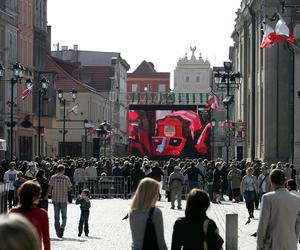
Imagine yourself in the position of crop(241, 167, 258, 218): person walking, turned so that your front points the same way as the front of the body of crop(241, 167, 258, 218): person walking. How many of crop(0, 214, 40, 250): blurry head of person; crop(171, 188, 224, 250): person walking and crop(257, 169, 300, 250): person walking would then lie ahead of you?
3

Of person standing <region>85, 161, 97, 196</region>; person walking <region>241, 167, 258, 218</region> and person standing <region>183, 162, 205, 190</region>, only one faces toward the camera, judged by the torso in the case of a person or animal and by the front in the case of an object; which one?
person walking <region>241, 167, 258, 218</region>

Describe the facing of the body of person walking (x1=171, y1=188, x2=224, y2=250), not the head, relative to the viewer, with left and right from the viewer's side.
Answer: facing away from the viewer

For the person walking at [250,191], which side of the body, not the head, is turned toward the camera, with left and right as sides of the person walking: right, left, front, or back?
front

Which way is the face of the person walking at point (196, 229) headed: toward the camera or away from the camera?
away from the camera

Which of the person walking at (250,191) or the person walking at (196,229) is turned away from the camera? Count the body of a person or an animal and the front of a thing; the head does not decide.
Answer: the person walking at (196,229)

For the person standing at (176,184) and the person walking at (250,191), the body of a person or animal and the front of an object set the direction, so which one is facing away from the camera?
the person standing at (176,184)

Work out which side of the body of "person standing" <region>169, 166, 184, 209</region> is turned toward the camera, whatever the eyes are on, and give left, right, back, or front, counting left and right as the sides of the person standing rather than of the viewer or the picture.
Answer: back

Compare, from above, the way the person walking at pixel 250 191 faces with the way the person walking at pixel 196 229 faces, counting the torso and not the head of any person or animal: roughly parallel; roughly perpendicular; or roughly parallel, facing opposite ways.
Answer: roughly parallel, facing opposite ways

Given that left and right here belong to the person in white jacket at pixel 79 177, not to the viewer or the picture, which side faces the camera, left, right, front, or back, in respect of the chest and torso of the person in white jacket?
back
